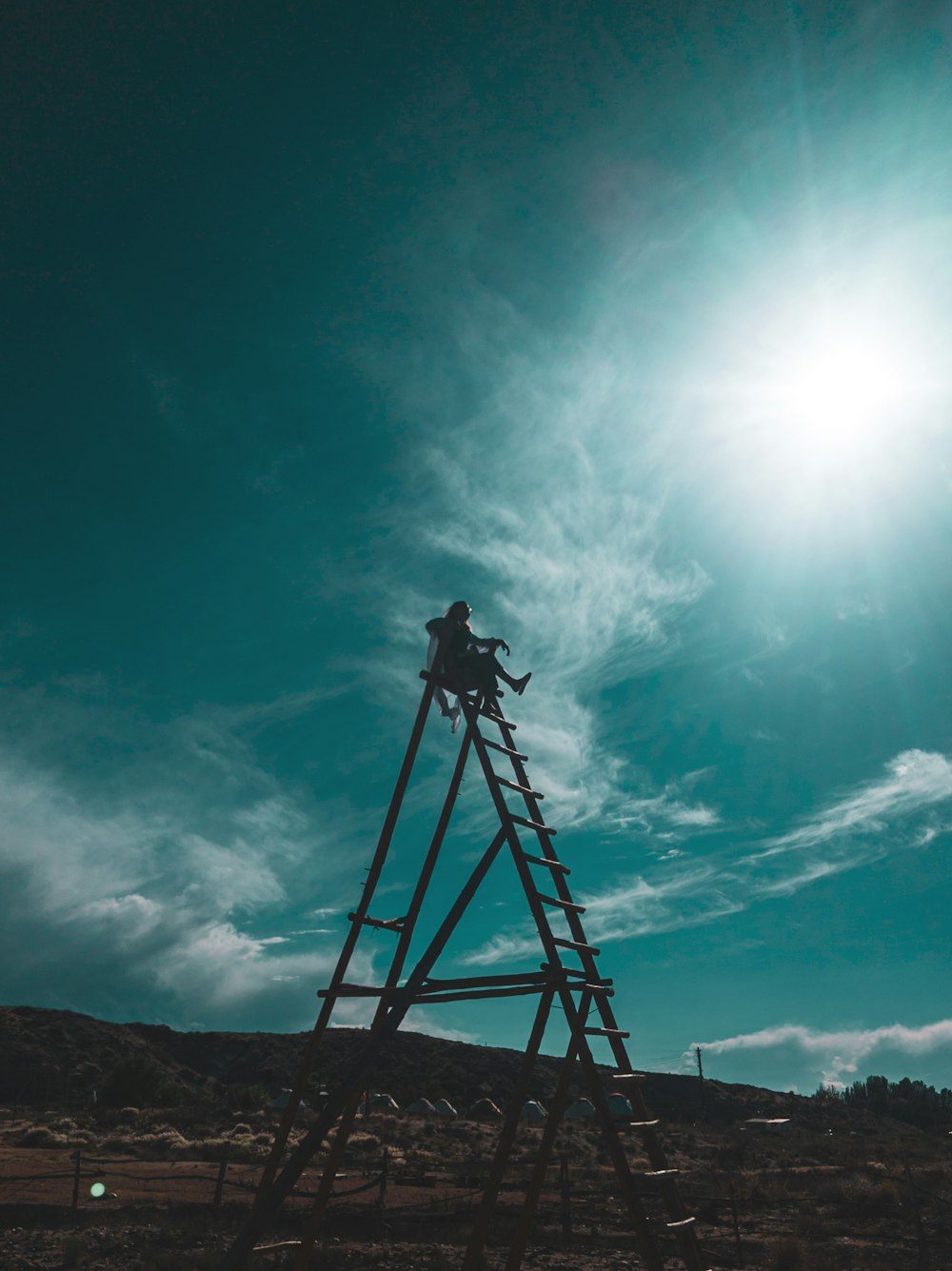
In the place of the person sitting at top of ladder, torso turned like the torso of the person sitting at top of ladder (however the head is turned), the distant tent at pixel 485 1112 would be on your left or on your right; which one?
on your left

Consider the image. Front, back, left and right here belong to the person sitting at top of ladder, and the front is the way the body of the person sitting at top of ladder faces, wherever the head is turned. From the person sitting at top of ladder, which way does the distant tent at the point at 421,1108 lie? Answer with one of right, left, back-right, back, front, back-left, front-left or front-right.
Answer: back-left

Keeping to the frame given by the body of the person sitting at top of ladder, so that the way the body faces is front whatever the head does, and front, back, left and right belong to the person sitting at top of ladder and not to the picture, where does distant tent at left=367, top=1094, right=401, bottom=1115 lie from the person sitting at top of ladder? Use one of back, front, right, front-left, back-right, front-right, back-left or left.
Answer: back-left

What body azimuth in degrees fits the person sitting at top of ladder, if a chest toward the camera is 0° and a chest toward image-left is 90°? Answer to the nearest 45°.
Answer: approximately 315°

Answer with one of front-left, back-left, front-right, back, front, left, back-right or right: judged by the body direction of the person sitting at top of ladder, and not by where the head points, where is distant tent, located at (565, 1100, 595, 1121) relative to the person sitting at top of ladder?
back-left

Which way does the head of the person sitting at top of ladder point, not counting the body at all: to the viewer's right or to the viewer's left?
to the viewer's right

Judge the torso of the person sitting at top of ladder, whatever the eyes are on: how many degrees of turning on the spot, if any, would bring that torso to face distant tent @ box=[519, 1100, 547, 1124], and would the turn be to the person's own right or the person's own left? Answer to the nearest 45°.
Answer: approximately 135° to the person's own left

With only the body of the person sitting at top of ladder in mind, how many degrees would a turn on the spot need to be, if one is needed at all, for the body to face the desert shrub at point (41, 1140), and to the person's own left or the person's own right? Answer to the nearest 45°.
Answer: approximately 180°

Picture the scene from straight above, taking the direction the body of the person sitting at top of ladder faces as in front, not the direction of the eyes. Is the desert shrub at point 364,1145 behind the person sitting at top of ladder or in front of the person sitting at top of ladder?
behind

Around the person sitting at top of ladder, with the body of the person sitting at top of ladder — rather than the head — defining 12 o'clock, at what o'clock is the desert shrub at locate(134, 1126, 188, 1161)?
The desert shrub is roughly at 7 o'clock from the person sitting at top of ladder.
